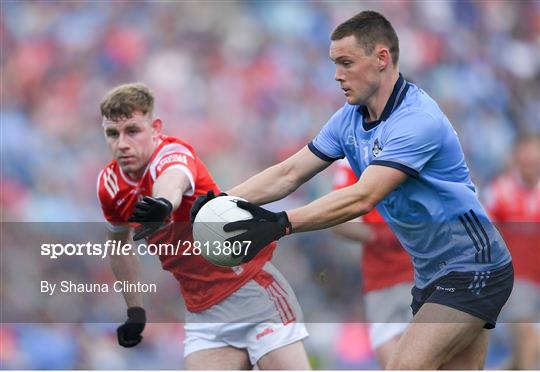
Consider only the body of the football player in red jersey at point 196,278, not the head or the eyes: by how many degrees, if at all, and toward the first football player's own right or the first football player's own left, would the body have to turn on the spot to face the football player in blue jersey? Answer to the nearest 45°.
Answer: approximately 90° to the first football player's own left

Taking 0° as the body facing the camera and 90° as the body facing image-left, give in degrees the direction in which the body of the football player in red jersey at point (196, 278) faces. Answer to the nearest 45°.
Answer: approximately 45°

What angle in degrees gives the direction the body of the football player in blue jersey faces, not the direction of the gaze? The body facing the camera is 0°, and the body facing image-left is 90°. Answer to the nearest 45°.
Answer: approximately 45°

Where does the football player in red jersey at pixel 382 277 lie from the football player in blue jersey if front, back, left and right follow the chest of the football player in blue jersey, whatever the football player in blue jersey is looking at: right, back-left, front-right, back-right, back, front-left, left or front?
back-right

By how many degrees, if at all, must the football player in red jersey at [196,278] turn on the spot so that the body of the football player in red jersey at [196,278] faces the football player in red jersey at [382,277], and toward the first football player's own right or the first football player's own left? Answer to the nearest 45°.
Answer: approximately 180°
